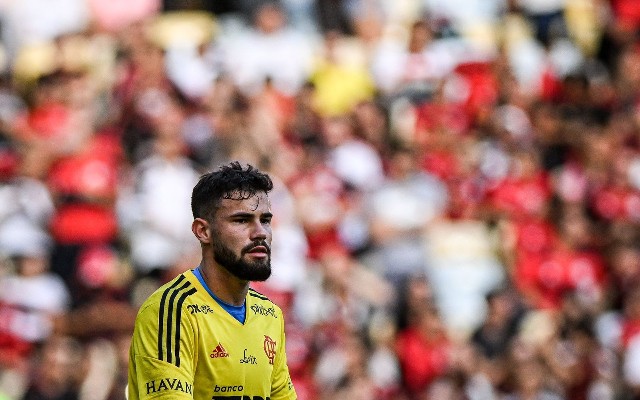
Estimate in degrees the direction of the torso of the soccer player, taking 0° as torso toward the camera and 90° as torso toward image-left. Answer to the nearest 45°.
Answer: approximately 315°

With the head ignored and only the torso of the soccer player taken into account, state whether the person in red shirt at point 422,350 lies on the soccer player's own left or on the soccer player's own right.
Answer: on the soccer player's own left

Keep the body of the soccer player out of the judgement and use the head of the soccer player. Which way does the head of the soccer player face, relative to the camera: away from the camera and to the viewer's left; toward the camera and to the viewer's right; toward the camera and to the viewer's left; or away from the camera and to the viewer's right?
toward the camera and to the viewer's right
